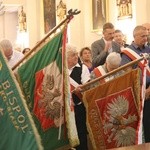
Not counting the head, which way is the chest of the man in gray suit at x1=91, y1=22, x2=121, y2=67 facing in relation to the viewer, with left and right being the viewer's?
facing the viewer and to the right of the viewer

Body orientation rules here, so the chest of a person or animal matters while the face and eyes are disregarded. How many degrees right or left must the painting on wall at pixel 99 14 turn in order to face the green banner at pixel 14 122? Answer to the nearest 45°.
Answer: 0° — it already faces it

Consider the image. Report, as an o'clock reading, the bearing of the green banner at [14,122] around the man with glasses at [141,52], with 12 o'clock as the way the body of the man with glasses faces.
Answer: The green banner is roughly at 2 o'clock from the man with glasses.

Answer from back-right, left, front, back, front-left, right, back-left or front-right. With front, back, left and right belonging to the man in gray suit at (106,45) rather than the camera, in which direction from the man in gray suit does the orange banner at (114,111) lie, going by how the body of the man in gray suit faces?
front-right

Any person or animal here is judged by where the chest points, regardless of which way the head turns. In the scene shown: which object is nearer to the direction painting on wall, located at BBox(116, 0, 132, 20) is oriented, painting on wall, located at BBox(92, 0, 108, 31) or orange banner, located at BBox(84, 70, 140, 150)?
the orange banner

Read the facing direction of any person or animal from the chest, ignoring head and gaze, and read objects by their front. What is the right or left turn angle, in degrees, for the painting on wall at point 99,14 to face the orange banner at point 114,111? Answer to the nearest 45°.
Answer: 0° — it already faces it

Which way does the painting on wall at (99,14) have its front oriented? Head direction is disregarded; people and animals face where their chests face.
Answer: toward the camera

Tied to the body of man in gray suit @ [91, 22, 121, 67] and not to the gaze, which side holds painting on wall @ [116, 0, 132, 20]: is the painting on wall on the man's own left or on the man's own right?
on the man's own left

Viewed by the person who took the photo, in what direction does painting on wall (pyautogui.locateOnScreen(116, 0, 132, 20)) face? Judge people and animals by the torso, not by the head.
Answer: facing the viewer

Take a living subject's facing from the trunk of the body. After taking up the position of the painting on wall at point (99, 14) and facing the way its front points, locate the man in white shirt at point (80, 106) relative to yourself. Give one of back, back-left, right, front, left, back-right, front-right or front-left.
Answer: front

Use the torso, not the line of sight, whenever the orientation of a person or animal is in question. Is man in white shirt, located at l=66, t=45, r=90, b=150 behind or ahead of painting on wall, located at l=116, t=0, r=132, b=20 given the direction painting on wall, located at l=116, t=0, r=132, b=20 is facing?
ahead
